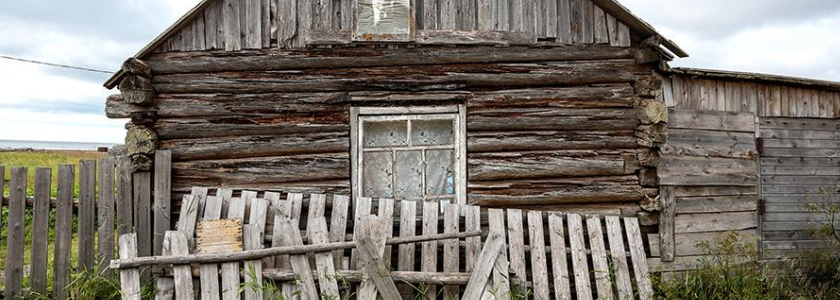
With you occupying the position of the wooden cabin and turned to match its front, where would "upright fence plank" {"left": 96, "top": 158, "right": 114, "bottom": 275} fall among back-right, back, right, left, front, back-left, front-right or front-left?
right

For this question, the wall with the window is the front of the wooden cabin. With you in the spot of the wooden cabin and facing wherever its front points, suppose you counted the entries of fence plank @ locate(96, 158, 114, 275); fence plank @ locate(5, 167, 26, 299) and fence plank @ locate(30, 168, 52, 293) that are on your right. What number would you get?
3

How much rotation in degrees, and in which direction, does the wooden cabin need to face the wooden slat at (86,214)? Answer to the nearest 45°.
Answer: approximately 90° to its right

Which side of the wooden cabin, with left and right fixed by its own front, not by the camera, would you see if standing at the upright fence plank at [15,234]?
right

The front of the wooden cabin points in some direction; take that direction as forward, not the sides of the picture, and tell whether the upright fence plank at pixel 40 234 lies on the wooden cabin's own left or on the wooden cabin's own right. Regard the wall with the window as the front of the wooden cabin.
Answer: on the wooden cabin's own right

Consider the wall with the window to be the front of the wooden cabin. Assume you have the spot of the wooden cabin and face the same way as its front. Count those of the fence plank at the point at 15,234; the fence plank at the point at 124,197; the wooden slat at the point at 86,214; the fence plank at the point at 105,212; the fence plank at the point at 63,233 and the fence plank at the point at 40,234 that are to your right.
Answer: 6

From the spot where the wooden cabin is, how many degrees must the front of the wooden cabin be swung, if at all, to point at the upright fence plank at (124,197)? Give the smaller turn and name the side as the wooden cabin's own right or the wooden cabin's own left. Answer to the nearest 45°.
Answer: approximately 90° to the wooden cabin's own right

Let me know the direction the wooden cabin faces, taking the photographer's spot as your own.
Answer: facing the viewer
